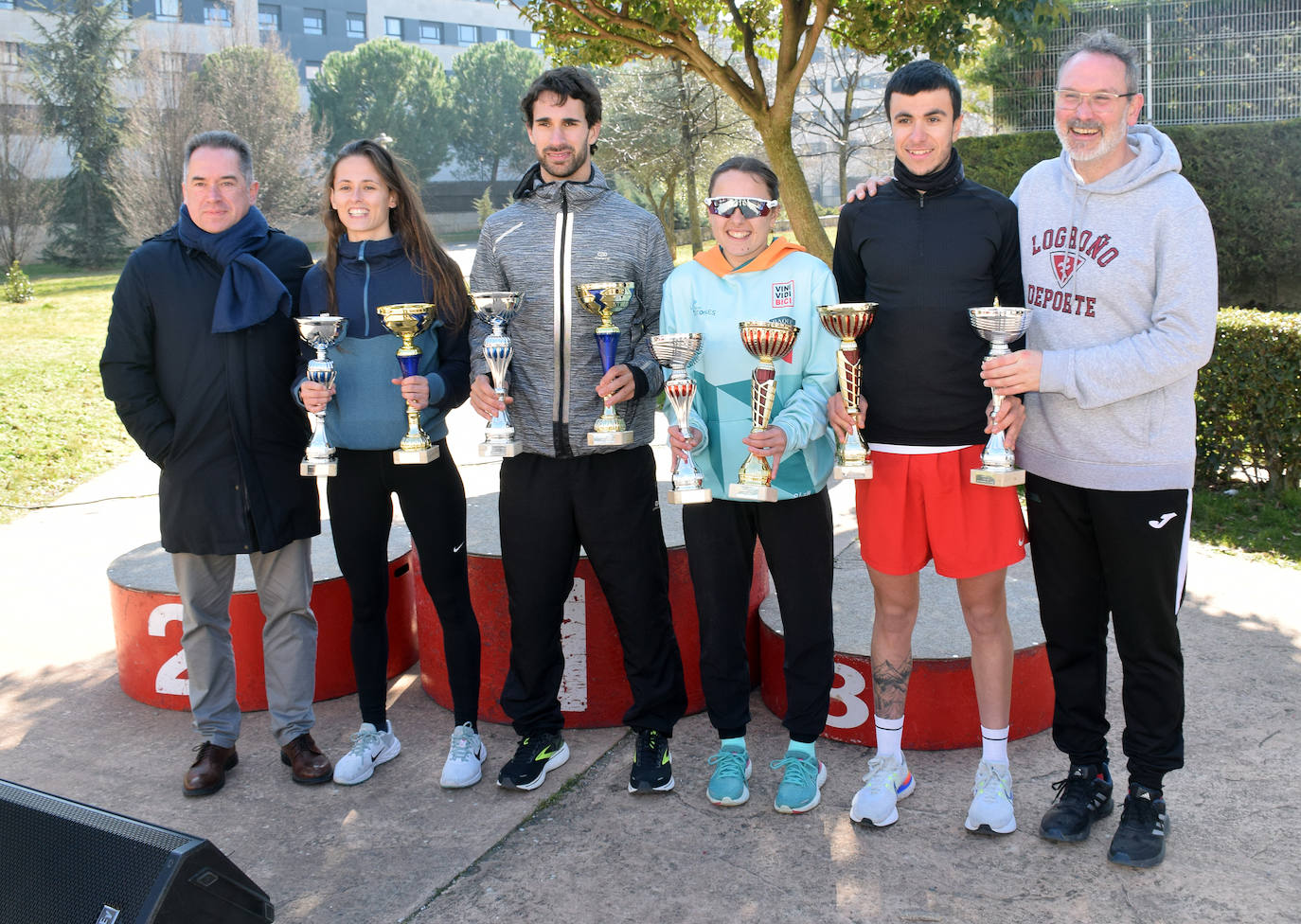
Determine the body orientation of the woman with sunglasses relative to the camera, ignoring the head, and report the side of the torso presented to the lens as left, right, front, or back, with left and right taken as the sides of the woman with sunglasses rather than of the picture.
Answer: front

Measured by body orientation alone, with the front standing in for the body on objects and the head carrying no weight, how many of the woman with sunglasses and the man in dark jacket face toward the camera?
2

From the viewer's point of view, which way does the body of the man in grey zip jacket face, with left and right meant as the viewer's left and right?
facing the viewer

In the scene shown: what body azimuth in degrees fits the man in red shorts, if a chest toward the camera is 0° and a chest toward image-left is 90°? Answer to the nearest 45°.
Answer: approximately 0°

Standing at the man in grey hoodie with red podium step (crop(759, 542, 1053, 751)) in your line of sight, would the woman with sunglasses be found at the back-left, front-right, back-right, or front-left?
front-left

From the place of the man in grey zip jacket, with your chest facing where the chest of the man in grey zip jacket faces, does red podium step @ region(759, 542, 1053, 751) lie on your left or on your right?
on your left

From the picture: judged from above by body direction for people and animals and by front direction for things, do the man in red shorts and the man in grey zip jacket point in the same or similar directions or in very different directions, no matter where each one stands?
same or similar directions

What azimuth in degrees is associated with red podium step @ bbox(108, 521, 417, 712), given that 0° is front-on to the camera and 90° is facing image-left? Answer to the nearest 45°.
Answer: approximately 45°

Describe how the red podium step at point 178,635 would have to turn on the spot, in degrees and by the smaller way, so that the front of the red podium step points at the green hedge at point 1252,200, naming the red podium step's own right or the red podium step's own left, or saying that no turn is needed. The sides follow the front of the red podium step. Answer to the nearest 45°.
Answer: approximately 180°

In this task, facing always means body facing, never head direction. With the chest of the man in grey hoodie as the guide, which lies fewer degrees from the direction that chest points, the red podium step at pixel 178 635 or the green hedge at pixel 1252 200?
the red podium step

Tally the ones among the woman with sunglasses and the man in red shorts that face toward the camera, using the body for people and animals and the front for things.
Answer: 2
